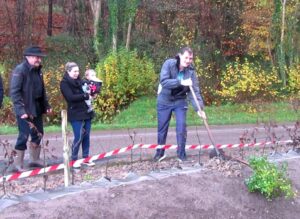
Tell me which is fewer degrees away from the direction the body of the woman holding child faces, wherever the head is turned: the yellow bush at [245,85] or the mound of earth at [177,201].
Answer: the mound of earth

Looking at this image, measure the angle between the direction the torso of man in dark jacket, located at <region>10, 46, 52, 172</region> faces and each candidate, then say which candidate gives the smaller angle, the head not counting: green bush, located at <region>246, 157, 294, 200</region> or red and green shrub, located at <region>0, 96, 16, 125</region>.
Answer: the green bush

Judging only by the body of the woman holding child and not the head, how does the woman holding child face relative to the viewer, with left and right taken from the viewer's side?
facing the viewer and to the right of the viewer

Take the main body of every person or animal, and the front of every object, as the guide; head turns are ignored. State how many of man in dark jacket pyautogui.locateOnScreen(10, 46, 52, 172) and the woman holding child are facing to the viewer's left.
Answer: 0

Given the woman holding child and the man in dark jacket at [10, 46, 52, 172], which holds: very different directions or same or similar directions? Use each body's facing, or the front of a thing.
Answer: same or similar directions

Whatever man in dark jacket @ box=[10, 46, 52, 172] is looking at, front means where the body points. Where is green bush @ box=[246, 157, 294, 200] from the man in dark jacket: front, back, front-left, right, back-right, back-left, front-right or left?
front

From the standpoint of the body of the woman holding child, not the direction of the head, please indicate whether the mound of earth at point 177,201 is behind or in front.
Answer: in front

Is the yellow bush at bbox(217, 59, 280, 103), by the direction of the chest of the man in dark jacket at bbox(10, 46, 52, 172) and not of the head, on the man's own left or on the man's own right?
on the man's own left
